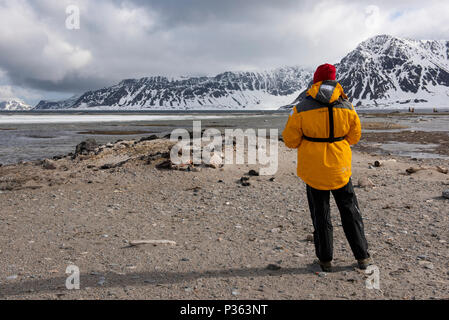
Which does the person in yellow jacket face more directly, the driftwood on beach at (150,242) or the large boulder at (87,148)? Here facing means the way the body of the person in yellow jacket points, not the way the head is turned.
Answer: the large boulder

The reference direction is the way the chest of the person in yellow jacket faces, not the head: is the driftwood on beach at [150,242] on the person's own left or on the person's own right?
on the person's own left

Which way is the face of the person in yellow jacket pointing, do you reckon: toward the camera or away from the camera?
away from the camera

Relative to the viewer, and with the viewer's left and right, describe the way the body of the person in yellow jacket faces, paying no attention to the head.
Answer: facing away from the viewer

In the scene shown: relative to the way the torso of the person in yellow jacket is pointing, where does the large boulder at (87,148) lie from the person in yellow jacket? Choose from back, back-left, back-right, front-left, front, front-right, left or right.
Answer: front-left
